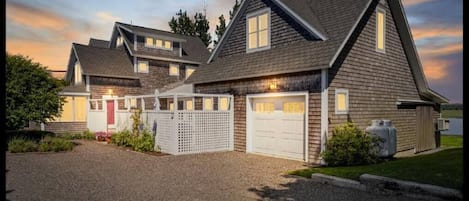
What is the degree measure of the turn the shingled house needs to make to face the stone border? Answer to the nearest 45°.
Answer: approximately 45° to its left

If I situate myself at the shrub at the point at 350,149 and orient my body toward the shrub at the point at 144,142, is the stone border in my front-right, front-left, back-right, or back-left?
back-left

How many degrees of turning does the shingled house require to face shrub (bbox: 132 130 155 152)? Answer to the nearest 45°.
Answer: approximately 45° to its right

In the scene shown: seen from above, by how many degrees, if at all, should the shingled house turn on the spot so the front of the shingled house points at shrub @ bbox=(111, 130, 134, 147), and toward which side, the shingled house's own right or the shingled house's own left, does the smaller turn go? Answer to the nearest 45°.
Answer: approximately 45° to the shingled house's own right

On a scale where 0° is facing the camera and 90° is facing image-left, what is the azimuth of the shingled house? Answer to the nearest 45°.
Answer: approximately 45°
